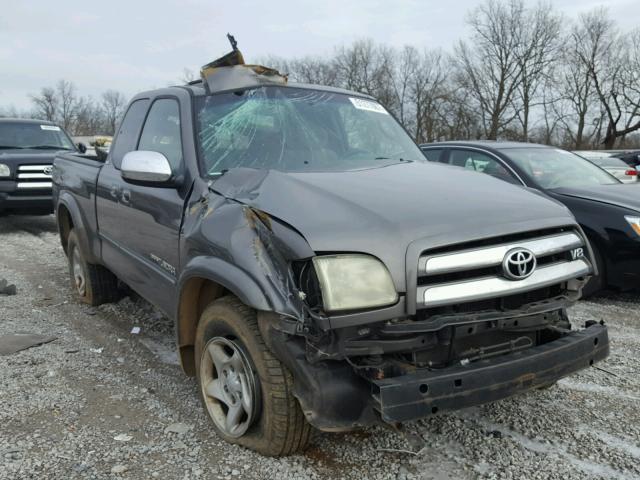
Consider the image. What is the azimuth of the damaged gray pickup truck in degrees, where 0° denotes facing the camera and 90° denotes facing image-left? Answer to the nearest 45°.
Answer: approximately 315°

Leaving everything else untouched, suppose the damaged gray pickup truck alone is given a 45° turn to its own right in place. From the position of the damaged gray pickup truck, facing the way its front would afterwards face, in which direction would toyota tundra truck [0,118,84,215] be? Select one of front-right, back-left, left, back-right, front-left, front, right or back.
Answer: back-right
